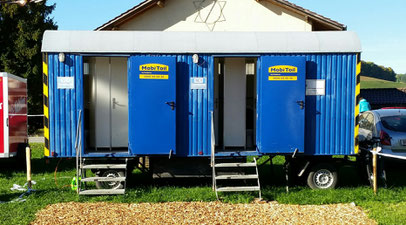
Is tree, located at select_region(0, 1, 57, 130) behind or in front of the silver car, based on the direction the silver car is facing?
in front

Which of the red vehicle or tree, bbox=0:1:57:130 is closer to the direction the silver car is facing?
the tree

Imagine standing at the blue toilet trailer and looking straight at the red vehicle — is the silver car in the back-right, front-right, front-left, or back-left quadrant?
back-right
